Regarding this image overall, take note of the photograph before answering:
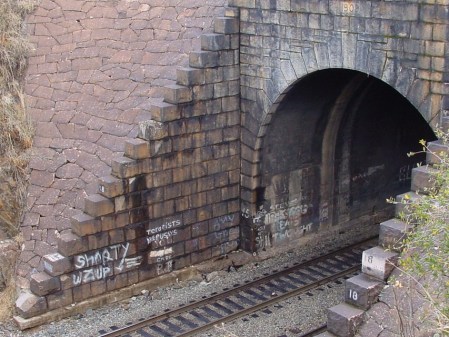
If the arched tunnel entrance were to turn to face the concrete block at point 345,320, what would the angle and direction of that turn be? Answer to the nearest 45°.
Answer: approximately 45° to its left

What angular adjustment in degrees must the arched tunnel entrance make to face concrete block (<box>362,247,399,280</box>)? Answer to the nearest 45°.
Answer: approximately 45° to its left

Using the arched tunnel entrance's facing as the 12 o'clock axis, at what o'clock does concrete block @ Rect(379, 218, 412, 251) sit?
The concrete block is roughly at 10 o'clock from the arched tunnel entrance.

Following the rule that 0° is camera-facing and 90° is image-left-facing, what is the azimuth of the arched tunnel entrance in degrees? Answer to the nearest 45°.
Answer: approximately 45°

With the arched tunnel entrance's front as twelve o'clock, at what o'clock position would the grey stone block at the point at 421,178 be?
The grey stone block is roughly at 10 o'clock from the arched tunnel entrance.

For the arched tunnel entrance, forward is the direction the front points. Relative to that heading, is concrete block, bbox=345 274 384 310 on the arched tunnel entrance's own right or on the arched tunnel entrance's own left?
on the arched tunnel entrance's own left

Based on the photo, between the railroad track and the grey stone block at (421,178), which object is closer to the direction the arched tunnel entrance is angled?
the railroad track
